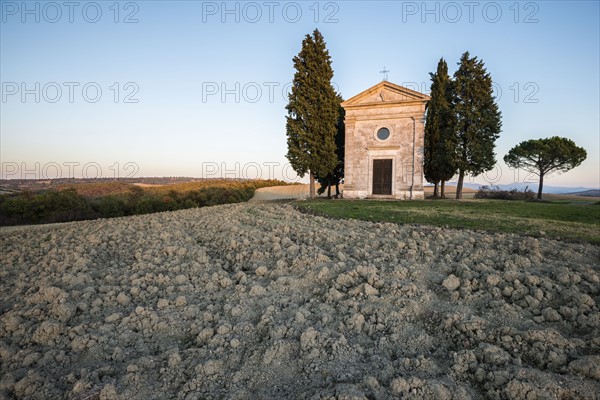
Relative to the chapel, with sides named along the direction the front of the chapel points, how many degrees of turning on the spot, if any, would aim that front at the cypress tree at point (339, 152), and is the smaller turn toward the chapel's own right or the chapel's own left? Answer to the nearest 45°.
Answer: approximately 135° to the chapel's own right

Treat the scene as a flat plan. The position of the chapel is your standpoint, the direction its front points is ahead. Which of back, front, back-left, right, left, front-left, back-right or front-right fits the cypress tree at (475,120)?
left

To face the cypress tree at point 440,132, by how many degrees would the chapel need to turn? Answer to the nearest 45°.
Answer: approximately 135° to its left

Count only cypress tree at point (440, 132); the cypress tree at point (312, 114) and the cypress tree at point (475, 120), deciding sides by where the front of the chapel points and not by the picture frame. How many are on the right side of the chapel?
1

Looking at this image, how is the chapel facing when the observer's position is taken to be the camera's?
facing the viewer

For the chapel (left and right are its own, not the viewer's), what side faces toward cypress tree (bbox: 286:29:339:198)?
right

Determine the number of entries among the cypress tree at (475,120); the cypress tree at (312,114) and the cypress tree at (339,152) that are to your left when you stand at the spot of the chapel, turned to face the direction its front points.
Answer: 1
